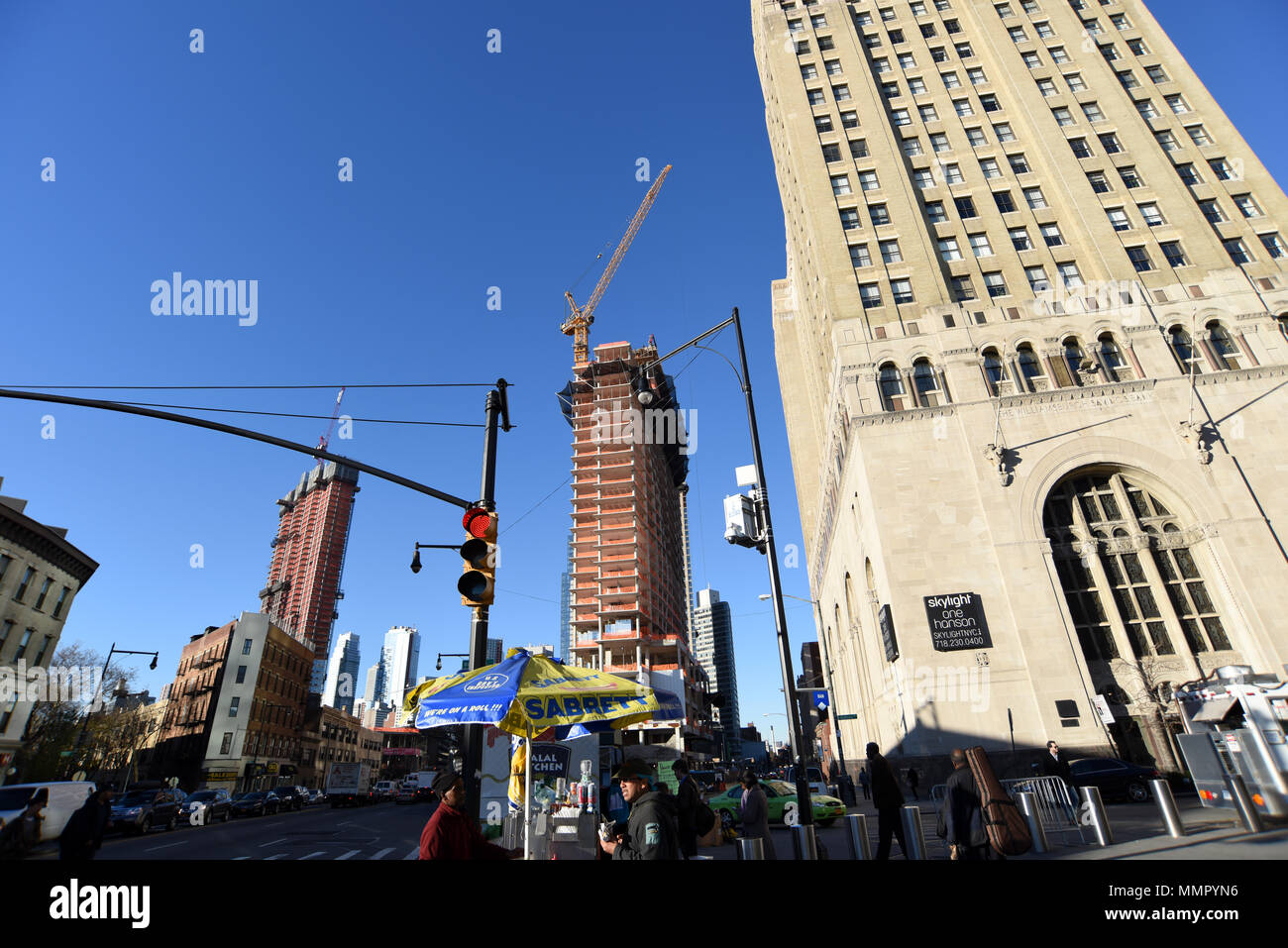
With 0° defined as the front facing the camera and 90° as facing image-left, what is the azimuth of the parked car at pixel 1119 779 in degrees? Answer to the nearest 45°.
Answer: approximately 90°

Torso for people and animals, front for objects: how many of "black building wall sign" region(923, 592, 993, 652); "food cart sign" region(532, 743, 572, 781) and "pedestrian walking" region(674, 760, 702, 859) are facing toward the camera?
2

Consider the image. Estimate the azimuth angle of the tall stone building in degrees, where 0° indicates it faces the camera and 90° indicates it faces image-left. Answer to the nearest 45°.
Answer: approximately 0°

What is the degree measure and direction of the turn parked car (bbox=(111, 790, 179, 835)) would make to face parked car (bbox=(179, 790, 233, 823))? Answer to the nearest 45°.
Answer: approximately 180°

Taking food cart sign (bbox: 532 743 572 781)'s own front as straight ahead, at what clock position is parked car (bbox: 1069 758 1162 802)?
The parked car is roughly at 9 o'clock from the food cart sign.

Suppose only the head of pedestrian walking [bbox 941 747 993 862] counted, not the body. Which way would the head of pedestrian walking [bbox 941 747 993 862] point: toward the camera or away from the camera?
away from the camera

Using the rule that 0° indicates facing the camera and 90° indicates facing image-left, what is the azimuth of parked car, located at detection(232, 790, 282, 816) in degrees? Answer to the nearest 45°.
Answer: approximately 45°

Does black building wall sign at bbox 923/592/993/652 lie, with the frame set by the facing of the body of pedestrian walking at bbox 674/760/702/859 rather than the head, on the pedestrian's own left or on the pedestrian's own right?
on the pedestrian's own right

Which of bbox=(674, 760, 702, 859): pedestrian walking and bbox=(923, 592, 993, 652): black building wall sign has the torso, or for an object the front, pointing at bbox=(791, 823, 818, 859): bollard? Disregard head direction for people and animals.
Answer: the black building wall sign

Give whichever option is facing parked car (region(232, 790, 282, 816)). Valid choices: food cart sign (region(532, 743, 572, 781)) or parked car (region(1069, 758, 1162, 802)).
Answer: parked car (region(1069, 758, 1162, 802))
